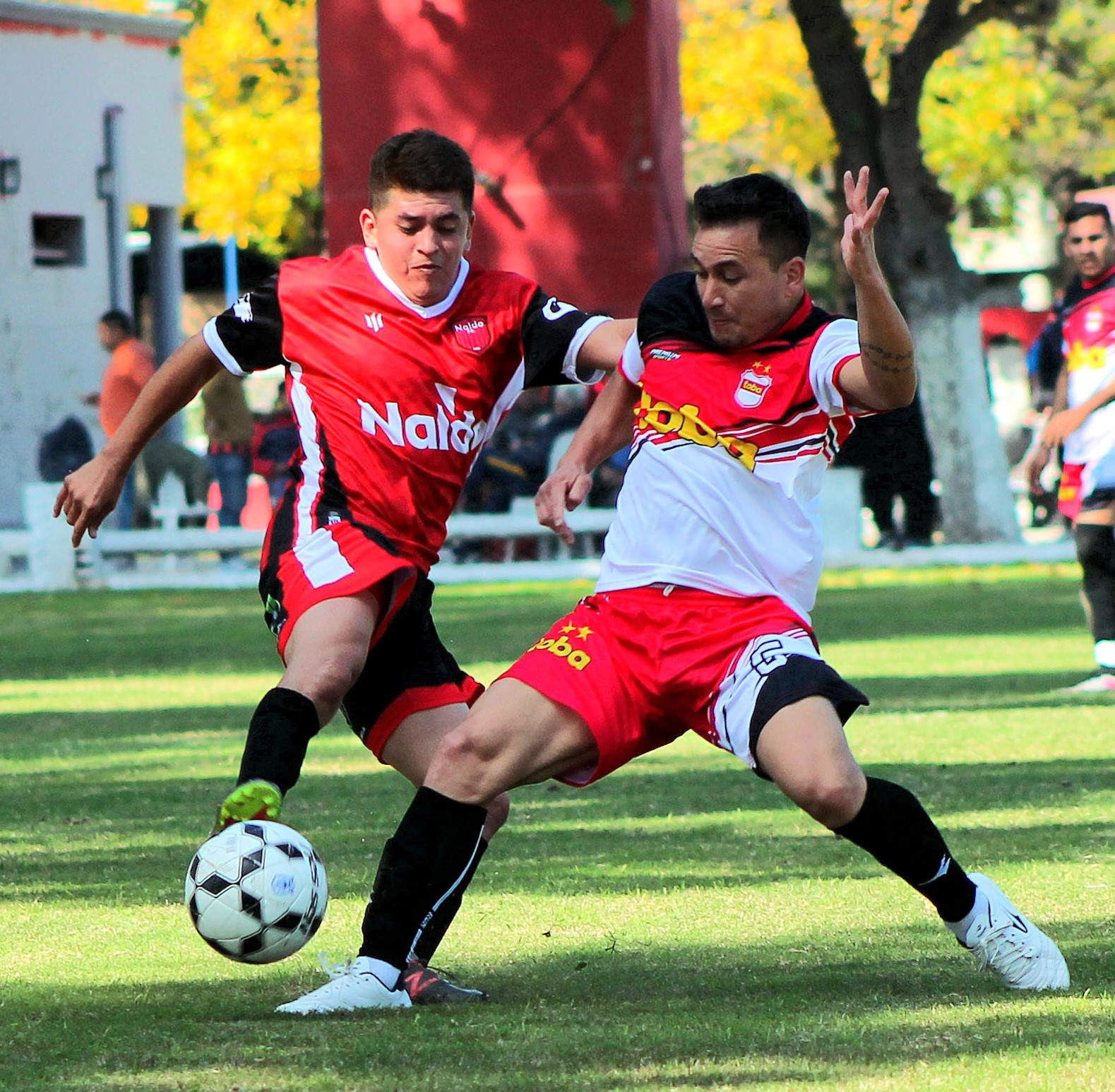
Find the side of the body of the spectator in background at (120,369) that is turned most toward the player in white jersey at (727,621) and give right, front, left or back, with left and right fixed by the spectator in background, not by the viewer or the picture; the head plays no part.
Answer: left

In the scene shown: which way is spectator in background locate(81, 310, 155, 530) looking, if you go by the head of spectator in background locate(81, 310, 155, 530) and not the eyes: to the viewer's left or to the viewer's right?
to the viewer's left

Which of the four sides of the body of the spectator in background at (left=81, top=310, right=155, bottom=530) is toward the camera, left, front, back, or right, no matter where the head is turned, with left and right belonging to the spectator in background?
left

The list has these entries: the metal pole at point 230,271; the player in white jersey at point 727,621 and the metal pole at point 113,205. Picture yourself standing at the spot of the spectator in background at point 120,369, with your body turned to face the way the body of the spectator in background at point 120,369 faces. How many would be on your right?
2

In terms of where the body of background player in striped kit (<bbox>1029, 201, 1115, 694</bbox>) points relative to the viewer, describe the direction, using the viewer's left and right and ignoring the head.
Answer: facing the viewer and to the left of the viewer

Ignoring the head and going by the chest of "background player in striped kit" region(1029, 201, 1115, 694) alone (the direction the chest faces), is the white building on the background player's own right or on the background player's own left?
on the background player's own right

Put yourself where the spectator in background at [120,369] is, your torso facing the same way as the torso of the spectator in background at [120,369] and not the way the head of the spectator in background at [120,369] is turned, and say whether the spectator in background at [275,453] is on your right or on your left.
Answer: on your right

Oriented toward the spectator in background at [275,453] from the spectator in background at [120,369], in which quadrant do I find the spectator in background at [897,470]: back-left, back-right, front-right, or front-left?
front-right

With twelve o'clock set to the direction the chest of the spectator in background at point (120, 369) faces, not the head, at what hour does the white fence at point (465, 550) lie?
The white fence is roughly at 6 o'clock from the spectator in background.

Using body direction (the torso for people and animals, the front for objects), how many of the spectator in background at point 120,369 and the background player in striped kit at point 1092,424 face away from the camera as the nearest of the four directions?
0

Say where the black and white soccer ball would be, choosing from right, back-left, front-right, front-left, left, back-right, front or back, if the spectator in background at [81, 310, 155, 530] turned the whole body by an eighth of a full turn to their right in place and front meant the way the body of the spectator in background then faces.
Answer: back-left

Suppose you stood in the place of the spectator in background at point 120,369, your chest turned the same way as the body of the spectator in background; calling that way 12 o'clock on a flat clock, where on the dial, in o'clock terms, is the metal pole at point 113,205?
The metal pole is roughly at 3 o'clock from the spectator in background.

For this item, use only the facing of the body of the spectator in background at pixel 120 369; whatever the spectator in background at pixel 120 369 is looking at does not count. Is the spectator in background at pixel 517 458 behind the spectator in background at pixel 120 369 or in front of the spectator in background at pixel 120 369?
behind

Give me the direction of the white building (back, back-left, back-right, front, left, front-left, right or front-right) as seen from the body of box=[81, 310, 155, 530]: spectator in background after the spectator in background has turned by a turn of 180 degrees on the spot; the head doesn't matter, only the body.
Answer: left

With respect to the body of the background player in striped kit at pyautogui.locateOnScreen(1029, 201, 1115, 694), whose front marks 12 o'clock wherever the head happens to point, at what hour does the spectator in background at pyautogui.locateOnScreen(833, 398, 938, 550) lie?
The spectator in background is roughly at 4 o'clock from the background player in striped kit.
